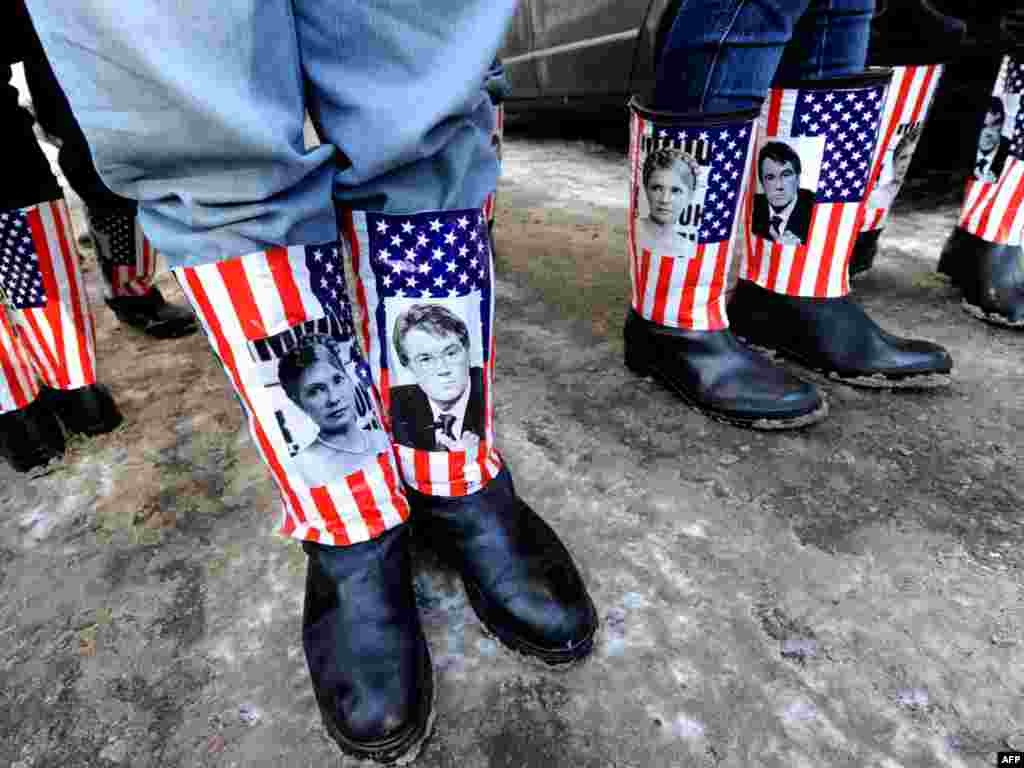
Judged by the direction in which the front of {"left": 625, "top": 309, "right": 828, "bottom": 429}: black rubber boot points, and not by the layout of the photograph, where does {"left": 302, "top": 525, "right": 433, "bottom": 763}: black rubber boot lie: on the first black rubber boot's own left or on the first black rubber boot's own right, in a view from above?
on the first black rubber boot's own right

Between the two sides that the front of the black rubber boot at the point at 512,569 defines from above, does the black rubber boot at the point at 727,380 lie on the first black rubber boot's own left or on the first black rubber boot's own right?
on the first black rubber boot's own left

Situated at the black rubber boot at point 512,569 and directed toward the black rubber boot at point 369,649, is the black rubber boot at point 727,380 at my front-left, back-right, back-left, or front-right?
back-right

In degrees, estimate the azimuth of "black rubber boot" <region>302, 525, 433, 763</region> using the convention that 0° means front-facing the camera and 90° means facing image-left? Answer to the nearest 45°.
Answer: approximately 0°

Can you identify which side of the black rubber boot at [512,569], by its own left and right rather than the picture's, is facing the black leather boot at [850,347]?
left

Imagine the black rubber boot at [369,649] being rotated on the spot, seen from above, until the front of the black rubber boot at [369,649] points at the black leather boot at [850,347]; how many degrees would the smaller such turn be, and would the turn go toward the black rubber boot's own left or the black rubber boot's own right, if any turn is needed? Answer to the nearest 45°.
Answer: approximately 90° to the black rubber boot's own left

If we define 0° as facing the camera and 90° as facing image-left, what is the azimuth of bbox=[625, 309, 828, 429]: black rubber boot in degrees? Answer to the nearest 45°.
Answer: approximately 315°

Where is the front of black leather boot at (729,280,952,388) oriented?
to the viewer's right

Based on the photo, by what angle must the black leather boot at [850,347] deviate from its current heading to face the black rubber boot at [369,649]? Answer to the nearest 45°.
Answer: approximately 135° to its right

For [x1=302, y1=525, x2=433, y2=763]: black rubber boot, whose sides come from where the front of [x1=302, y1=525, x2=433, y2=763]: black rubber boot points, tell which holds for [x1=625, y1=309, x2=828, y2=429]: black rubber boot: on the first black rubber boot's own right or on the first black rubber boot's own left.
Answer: on the first black rubber boot's own left
